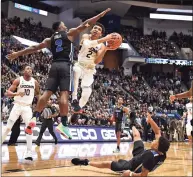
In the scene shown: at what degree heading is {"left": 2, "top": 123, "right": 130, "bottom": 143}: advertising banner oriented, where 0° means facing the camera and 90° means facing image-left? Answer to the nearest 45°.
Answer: approximately 0°
